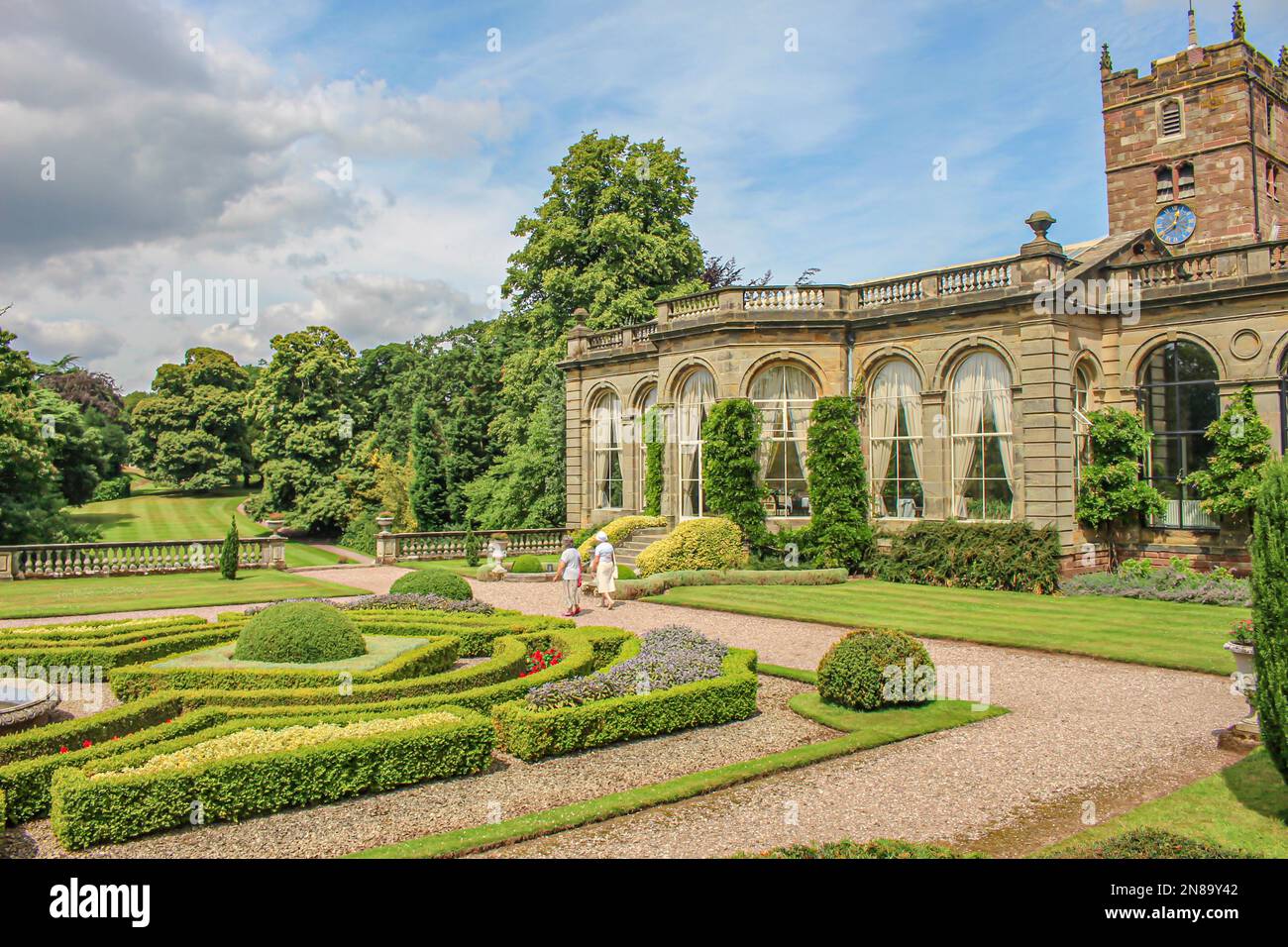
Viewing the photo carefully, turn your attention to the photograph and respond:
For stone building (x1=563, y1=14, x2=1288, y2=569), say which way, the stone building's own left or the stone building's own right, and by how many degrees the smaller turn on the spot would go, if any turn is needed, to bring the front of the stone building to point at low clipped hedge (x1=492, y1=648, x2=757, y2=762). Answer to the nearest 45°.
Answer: approximately 45° to the stone building's own left

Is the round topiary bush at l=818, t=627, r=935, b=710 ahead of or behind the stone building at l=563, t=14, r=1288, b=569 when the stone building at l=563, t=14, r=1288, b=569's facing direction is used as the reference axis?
ahead

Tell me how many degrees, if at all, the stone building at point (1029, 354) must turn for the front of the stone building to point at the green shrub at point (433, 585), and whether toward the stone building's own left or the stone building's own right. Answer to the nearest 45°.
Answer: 0° — it already faces it

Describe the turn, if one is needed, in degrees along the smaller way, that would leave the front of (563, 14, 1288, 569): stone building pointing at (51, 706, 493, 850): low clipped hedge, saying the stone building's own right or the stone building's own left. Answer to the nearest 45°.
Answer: approximately 45° to the stone building's own left

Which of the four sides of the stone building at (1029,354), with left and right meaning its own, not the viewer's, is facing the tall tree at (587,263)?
right

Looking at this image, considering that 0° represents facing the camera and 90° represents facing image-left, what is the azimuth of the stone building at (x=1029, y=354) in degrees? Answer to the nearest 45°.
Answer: approximately 45°

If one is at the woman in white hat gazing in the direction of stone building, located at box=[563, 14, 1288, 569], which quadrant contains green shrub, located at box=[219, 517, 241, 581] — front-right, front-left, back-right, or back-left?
back-left

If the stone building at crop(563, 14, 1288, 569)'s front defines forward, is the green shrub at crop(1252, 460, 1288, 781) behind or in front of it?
in front

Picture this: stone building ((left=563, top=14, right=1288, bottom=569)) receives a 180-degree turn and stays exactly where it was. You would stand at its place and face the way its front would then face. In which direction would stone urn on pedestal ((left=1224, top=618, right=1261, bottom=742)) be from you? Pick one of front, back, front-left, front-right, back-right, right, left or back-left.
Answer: back-right

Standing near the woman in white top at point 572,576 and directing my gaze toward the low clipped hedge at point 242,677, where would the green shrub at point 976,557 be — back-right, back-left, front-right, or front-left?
back-left

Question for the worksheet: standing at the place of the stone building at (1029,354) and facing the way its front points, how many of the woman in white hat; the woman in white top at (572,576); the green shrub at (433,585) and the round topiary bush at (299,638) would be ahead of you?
4
